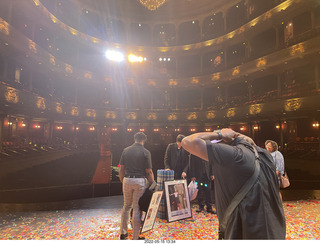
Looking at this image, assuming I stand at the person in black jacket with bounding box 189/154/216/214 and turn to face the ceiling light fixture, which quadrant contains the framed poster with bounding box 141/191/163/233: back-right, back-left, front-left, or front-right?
back-left

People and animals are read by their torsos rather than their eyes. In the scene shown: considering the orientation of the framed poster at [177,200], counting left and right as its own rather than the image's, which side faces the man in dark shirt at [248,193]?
front

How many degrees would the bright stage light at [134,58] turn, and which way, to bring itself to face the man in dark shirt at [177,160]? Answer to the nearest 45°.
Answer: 0° — it already faces them

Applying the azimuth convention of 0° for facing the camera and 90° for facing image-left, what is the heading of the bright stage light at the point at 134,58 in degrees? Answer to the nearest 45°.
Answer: approximately 0°

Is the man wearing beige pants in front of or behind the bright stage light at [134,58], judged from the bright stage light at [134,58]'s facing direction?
in front

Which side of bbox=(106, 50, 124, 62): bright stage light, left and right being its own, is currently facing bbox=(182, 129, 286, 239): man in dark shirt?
front

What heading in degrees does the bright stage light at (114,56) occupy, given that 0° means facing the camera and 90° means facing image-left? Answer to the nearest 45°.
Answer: approximately 0°

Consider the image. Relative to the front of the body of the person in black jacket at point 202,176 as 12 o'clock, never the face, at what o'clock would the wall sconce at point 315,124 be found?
The wall sconce is roughly at 7 o'clock from the person in black jacket.

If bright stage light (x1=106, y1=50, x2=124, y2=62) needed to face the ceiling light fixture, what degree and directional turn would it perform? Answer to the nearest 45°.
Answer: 0° — it already faces it

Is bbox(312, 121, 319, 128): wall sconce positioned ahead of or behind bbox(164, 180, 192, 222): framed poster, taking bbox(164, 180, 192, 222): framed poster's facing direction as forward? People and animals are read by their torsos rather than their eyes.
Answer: behind

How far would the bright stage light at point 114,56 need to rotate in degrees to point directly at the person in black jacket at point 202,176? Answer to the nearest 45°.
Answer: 0° — it already faces them
